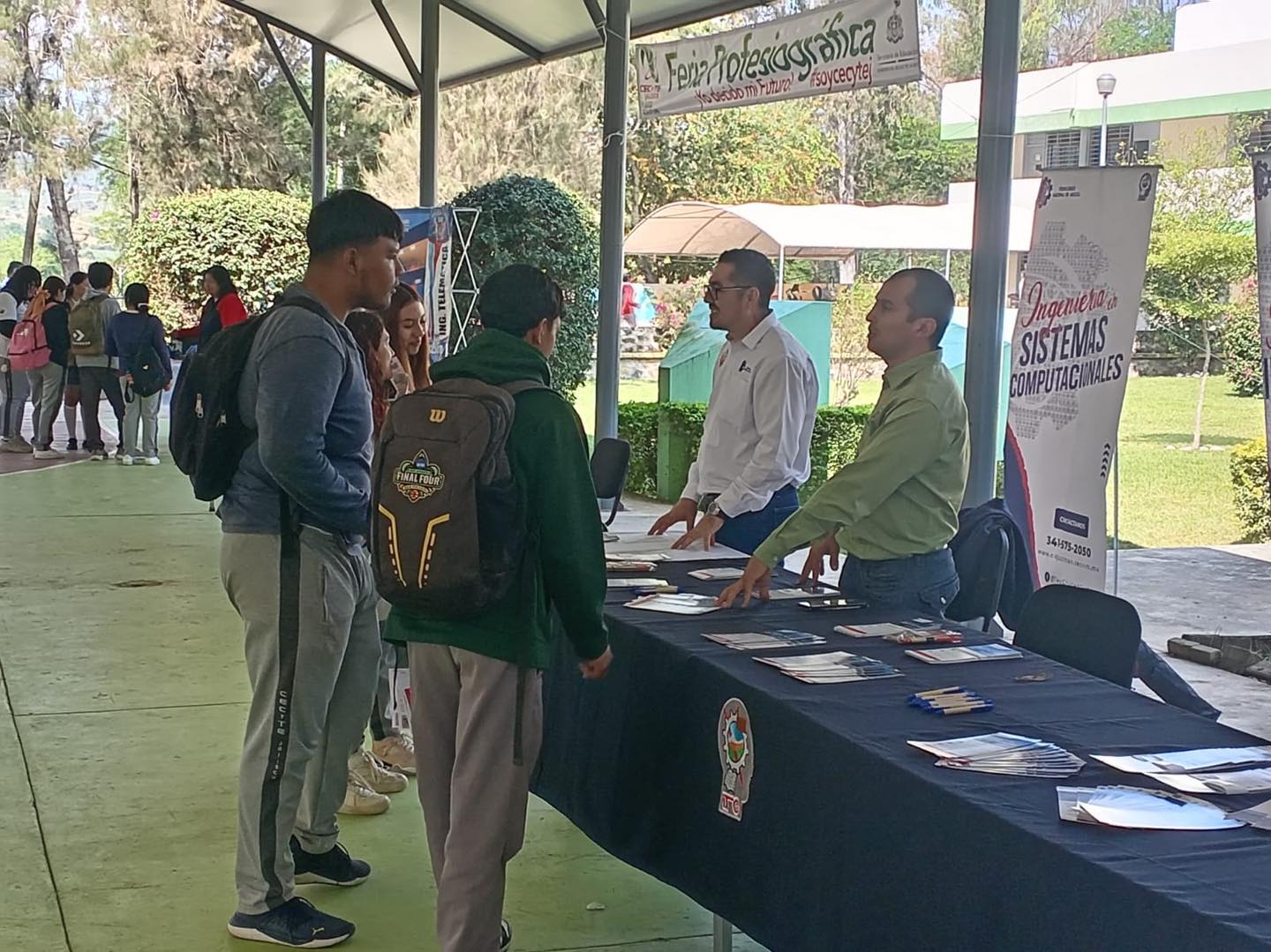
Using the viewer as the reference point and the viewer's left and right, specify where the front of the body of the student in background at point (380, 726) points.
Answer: facing to the right of the viewer

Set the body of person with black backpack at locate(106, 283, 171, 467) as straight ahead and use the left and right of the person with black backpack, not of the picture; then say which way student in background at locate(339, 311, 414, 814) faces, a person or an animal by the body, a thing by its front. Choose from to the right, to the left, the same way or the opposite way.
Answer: to the right

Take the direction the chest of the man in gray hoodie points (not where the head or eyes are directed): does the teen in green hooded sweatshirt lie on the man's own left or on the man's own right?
on the man's own right

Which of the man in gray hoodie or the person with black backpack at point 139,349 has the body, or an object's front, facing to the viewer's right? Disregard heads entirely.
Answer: the man in gray hoodie

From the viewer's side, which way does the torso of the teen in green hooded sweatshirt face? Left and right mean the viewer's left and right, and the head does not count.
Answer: facing away from the viewer and to the right of the viewer

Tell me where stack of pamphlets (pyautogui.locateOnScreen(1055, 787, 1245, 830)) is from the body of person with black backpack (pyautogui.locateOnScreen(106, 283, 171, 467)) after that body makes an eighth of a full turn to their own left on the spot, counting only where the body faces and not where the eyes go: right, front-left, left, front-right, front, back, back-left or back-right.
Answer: back-left

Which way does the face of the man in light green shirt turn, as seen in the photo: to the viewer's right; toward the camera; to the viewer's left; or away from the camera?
to the viewer's left

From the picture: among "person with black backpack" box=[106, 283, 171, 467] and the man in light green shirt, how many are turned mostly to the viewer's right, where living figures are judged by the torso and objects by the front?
0

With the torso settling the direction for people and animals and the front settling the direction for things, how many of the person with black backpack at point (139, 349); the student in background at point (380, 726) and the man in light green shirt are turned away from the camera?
1

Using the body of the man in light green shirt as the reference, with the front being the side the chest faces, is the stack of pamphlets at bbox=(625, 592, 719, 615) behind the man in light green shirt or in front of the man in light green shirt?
in front

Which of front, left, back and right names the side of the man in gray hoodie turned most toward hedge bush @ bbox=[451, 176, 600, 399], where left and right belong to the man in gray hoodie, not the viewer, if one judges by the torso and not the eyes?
left

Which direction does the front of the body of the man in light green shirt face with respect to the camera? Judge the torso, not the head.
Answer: to the viewer's left

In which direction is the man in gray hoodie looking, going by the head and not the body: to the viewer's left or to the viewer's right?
to the viewer's right

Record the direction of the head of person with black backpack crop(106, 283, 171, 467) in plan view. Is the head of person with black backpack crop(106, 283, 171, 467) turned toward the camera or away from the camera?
away from the camera

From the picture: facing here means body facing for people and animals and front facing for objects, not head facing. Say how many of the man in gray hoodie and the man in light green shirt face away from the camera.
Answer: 0

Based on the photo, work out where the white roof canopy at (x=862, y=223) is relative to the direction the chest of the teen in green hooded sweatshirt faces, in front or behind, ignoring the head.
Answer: in front

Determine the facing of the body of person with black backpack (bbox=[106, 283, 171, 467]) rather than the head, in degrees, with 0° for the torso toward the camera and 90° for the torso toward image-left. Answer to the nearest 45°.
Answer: approximately 180°
